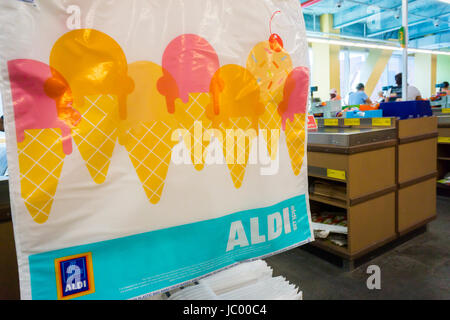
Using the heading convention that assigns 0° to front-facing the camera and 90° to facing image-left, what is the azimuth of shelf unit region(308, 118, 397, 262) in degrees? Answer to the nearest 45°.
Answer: approximately 45°

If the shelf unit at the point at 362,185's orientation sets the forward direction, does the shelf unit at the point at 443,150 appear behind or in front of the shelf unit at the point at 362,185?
behind
